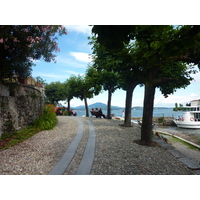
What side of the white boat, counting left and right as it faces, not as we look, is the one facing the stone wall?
left

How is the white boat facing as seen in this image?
to the viewer's left

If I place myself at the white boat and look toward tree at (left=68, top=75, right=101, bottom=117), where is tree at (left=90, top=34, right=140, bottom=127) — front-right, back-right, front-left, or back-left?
front-left

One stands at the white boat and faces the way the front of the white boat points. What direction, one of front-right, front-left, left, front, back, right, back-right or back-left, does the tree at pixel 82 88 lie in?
front-left

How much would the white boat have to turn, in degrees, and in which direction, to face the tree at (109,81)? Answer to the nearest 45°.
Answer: approximately 45° to its left

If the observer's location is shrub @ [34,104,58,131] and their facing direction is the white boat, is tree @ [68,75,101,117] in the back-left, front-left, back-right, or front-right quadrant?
front-left
